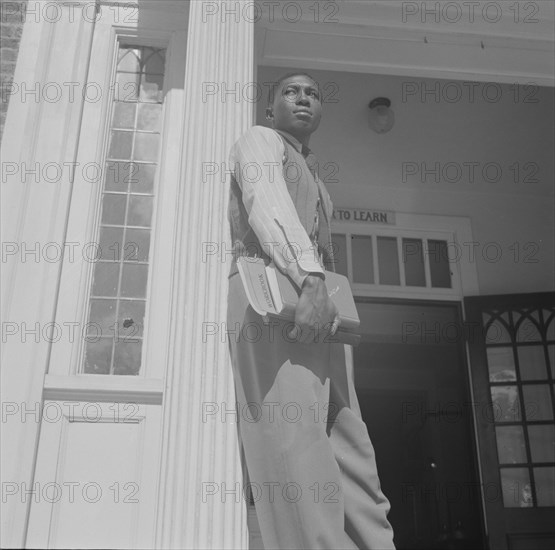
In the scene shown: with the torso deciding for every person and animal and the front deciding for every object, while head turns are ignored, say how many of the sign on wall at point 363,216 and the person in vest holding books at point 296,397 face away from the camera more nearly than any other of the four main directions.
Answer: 0

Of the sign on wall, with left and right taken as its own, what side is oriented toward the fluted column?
front

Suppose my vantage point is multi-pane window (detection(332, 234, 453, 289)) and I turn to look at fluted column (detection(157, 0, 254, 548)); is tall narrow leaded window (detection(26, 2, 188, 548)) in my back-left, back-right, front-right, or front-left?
front-right

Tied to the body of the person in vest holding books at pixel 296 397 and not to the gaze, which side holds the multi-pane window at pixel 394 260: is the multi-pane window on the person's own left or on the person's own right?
on the person's own left

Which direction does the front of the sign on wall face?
toward the camera

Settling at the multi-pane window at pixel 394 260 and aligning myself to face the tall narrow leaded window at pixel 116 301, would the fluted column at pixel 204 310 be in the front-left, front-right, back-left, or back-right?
front-left

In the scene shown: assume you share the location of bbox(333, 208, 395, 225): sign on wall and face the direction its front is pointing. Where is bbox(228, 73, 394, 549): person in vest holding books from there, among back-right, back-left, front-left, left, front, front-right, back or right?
front

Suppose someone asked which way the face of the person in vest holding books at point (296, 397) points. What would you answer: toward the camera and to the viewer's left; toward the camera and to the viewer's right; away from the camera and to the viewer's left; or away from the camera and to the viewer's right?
toward the camera and to the viewer's right

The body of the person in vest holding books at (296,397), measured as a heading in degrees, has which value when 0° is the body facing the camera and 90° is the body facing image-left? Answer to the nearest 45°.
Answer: approximately 315°

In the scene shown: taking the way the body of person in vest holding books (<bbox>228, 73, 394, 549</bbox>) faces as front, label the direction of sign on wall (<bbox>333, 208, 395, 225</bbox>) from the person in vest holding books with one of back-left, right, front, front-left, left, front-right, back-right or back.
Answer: back-left
